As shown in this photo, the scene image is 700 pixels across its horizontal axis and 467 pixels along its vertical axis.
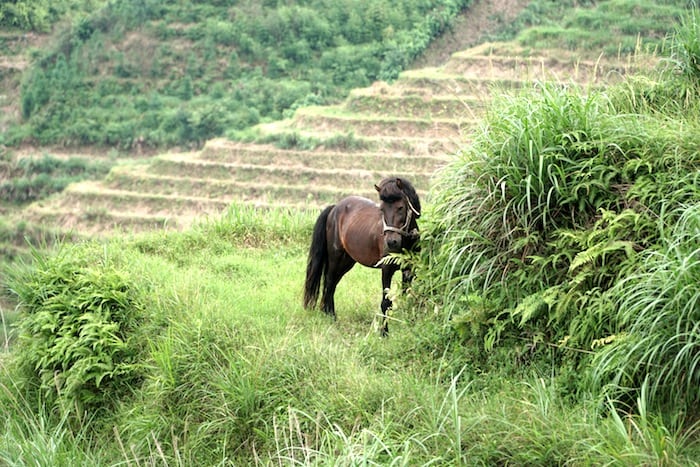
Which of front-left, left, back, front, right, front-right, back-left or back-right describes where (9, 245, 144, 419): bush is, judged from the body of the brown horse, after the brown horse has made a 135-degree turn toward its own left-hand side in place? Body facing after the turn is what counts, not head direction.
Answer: left

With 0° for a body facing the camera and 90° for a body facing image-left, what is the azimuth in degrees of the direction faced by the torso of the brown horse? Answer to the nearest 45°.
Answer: approximately 315°
